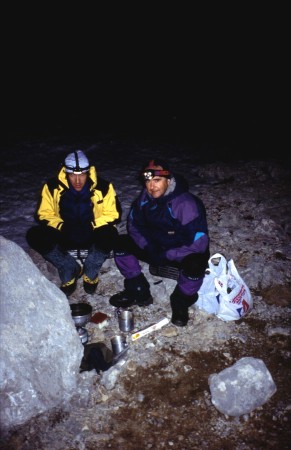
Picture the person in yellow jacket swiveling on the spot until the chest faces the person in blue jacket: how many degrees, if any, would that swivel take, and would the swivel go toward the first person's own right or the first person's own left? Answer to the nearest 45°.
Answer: approximately 45° to the first person's own left

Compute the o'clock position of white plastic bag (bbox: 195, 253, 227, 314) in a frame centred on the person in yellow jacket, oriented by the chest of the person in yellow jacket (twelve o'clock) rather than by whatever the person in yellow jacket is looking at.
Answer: The white plastic bag is roughly at 10 o'clock from the person in yellow jacket.

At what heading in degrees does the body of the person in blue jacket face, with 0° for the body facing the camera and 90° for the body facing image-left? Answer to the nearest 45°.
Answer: approximately 45°

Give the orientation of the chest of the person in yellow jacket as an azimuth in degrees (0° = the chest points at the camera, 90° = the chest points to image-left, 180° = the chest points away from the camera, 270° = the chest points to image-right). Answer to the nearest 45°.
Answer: approximately 0°

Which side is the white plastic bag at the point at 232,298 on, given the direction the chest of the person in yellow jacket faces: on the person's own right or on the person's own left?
on the person's own left

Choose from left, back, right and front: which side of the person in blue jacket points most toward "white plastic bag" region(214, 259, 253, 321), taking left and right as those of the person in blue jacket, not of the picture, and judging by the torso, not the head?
left
